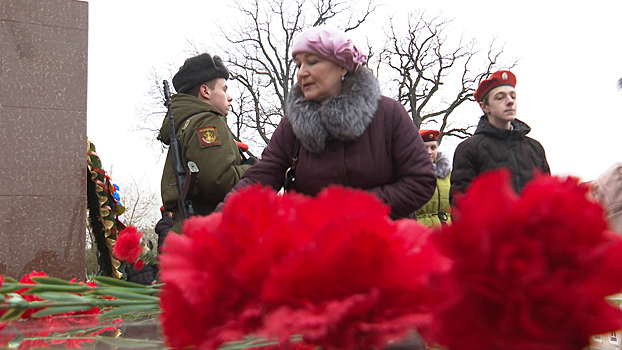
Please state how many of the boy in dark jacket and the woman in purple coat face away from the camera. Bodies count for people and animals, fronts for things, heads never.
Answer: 0

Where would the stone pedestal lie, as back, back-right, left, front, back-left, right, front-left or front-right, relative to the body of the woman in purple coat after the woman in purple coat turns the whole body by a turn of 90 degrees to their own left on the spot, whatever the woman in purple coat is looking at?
back

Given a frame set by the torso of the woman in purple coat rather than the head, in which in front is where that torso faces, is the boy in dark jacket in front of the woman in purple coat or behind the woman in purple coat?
behind

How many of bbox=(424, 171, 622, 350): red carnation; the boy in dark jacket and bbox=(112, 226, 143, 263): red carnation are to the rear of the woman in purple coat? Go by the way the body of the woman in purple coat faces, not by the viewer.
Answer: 1

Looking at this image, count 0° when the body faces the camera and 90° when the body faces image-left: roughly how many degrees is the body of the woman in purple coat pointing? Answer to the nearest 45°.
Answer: approximately 45°

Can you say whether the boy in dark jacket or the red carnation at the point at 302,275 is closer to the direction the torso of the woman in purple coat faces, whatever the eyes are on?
the red carnation

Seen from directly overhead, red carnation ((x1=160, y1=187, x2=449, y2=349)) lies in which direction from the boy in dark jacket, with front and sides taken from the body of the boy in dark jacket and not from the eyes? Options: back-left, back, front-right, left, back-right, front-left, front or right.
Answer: front-right

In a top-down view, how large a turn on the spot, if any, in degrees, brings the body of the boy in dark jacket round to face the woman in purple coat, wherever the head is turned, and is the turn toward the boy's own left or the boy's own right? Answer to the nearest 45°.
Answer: approximately 45° to the boy's own right

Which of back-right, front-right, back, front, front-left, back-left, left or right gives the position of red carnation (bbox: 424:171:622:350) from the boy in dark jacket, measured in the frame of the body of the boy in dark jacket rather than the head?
front-right
